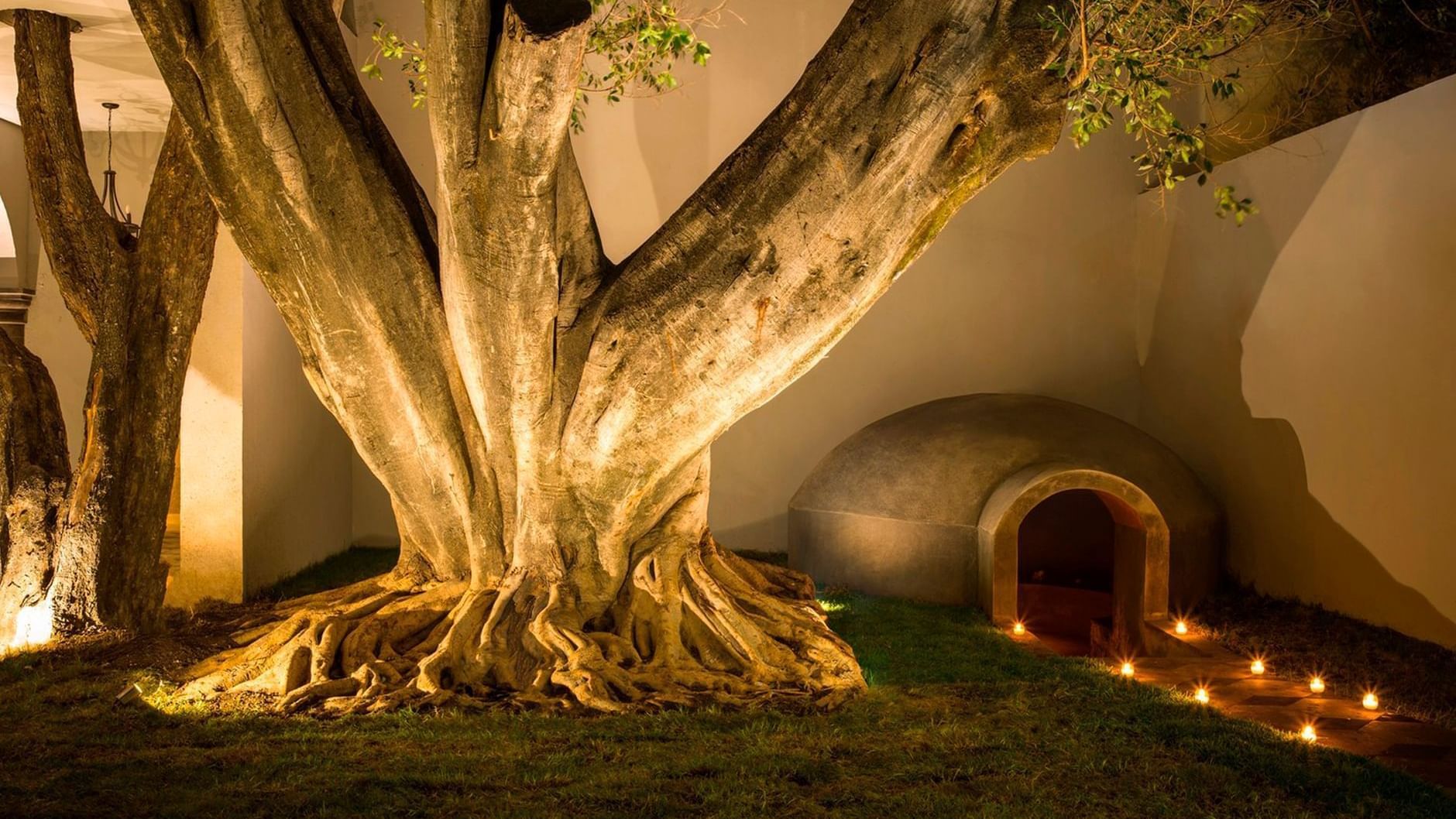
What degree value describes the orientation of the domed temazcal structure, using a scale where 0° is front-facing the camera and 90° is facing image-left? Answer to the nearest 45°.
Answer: approximately 315°

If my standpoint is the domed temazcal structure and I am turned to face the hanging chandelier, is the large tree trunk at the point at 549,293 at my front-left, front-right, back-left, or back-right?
front-left

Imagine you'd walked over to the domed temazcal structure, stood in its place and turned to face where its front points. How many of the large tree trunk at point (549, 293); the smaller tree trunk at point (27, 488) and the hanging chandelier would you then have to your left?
0

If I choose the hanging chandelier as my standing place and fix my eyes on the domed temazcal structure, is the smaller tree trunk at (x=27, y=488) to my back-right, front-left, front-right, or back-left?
front-right

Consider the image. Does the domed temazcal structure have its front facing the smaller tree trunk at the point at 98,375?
no

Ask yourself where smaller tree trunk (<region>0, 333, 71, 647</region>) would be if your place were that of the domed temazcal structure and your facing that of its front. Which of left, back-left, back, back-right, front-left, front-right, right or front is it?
right

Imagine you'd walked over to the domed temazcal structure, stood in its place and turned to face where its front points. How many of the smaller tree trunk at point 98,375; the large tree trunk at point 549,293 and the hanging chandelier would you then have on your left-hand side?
0

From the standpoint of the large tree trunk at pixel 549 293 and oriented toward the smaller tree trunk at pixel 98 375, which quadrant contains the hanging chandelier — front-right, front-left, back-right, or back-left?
front-right

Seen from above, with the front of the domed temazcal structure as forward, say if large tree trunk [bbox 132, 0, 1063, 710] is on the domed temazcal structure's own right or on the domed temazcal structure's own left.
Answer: on the domed temazcal structure's own right

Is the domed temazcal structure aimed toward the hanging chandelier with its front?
no
